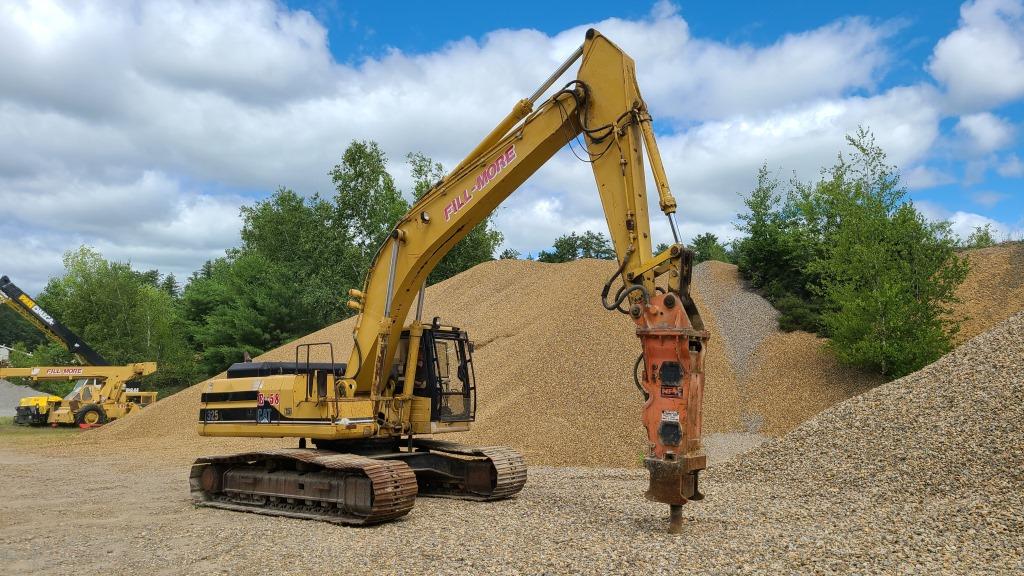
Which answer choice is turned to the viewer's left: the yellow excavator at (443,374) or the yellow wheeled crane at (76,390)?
the yellow wheeled crane at (76,390)

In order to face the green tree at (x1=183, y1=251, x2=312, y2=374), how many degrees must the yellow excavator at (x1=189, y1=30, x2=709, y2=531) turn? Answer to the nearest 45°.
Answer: approximately 135° to its left

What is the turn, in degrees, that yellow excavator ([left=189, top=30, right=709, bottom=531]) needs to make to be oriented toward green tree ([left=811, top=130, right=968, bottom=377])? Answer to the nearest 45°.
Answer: approximately 90° to its left

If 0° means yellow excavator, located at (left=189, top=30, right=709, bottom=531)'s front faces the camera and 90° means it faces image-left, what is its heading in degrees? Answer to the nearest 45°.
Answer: approximately 315°

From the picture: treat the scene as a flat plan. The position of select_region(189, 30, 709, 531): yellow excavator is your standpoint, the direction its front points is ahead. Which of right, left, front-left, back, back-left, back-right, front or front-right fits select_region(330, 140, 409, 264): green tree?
back-left

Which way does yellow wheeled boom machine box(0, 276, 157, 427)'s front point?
to the viewer's left

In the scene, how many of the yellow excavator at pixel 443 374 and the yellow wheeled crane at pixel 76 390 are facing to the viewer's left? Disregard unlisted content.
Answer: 1

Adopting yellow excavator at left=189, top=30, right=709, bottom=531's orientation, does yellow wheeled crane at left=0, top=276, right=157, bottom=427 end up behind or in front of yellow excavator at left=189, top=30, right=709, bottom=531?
behind
